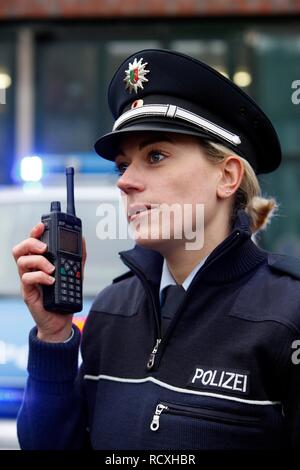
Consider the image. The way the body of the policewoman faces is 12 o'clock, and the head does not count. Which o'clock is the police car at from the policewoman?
The police car is roughly at 4 o'clock from the policewoman.
